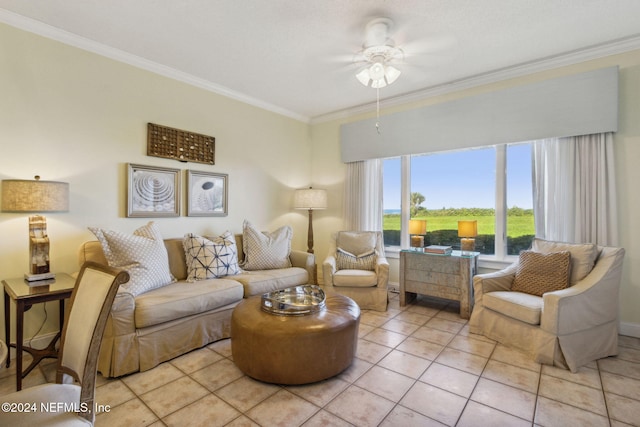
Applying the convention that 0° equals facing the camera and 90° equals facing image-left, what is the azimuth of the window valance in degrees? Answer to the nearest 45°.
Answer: approximately 45°

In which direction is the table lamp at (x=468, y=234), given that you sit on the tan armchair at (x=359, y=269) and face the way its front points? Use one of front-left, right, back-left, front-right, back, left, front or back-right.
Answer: left

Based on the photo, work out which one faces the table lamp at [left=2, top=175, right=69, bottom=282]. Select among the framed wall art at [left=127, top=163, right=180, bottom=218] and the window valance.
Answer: the window valance

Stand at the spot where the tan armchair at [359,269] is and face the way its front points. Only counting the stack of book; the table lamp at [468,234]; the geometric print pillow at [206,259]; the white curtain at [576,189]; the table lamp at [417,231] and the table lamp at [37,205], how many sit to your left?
4

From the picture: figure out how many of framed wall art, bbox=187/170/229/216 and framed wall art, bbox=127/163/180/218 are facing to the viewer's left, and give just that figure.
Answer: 0

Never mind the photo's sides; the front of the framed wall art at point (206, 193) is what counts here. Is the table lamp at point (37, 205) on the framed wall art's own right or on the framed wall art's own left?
on the framed wall art's own right

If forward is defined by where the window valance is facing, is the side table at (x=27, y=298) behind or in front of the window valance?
in front

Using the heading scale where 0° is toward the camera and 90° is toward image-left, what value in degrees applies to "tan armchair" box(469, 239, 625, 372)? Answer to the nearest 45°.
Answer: approximately 45°

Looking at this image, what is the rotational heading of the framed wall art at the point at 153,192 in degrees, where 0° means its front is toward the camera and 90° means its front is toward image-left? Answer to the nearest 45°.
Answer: approximately 315°
